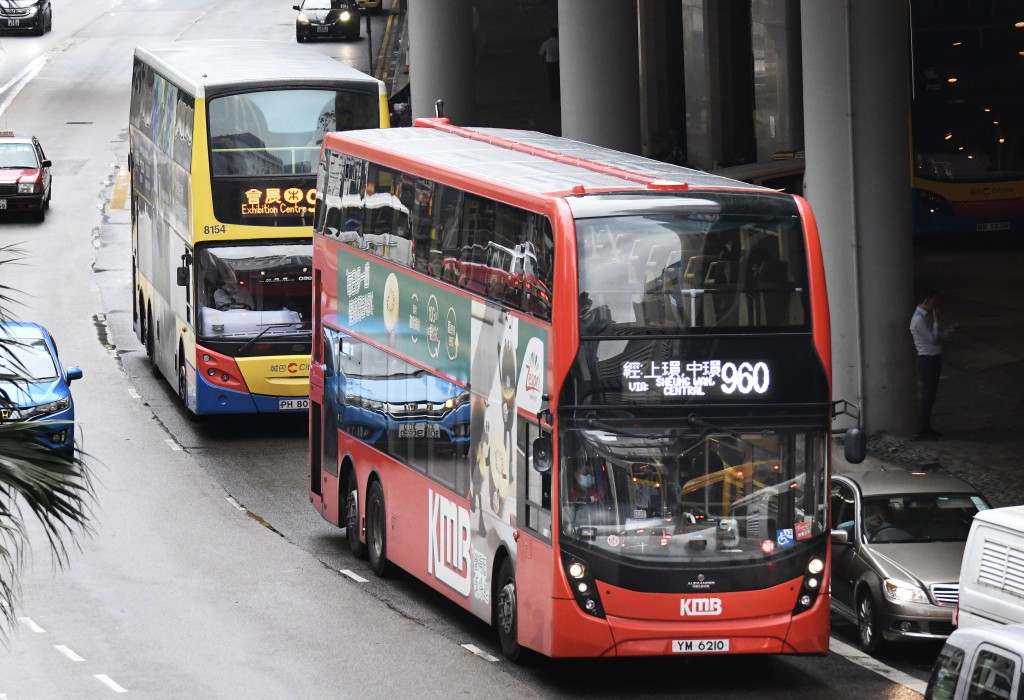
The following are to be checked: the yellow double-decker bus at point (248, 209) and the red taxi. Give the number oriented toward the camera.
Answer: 2

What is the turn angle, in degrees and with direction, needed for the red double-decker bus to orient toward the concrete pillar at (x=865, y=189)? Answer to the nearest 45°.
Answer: approximately 180°

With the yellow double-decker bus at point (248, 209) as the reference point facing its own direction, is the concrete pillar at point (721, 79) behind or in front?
behind

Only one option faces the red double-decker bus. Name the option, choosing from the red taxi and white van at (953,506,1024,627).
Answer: the red taxi

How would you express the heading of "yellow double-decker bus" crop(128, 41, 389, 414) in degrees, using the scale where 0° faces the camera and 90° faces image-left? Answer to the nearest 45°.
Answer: approximately 0°

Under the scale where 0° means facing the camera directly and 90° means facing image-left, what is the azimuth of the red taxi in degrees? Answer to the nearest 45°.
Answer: approximately 0°

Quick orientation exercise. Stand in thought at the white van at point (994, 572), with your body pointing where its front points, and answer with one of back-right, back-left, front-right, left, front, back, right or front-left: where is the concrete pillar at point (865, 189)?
back-left
